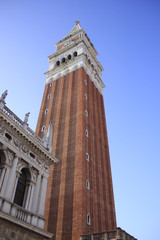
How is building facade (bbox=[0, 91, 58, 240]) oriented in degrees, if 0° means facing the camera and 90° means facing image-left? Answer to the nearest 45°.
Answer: approximately 315°

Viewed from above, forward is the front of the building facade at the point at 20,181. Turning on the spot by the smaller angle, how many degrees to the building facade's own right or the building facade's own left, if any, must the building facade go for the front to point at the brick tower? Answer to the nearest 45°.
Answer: approximately 90° to the building facade's own left
